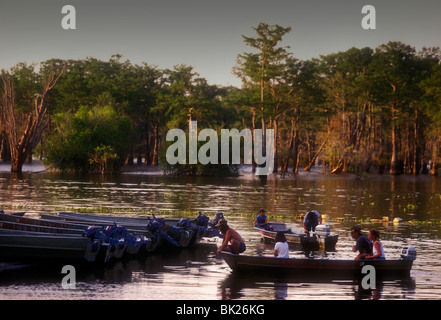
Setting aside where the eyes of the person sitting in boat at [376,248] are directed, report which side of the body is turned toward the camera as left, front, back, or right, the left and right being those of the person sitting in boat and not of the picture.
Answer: left

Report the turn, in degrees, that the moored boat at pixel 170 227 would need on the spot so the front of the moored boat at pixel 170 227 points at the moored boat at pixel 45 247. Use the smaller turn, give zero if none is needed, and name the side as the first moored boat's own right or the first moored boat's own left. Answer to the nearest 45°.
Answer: approximately 45° to the first moored boat's own left

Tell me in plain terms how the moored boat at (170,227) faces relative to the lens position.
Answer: facing to the left of the viewer

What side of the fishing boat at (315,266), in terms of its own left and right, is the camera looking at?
left

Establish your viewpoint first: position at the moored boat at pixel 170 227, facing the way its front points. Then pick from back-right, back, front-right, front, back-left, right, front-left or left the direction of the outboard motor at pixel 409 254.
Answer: back-left

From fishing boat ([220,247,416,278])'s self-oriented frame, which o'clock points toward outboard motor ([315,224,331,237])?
The outboard motor is roughly at 3 o'clock from the fishing boat.

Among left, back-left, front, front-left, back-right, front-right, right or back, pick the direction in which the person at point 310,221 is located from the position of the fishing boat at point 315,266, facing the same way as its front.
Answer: right

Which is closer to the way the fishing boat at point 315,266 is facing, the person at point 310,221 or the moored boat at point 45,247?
the moored boat
